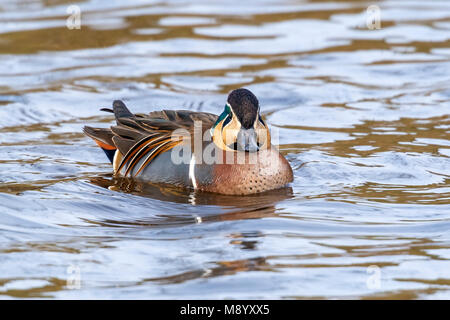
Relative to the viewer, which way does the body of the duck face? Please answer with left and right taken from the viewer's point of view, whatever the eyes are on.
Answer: facing the viewer and to the right of the viewer
